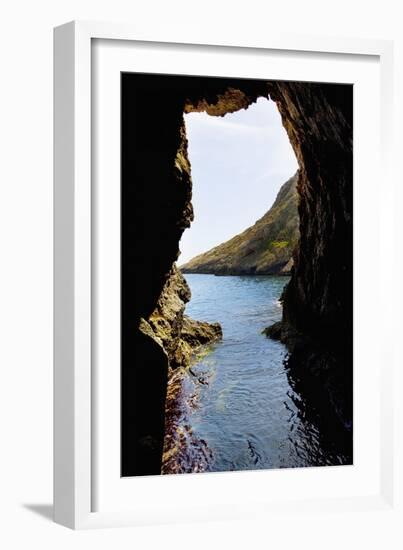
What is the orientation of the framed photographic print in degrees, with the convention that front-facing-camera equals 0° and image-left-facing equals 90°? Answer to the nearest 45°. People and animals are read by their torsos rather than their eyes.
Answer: approximately 315°
